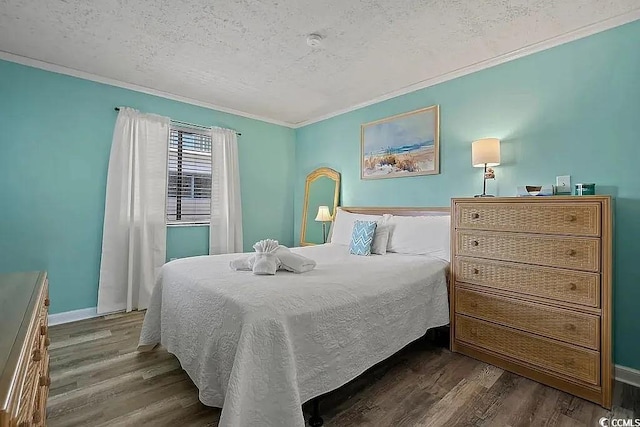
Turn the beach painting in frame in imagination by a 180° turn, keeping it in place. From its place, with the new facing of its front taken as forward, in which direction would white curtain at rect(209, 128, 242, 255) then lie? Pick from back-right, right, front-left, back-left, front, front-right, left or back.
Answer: back-left

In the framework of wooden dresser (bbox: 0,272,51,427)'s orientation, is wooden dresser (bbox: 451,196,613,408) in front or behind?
in front

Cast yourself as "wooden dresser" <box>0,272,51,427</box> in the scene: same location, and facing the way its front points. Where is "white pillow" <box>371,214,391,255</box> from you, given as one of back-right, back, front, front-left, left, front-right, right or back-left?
front

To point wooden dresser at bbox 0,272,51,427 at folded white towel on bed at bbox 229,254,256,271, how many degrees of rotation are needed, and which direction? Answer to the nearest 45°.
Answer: approximately 45° to its left

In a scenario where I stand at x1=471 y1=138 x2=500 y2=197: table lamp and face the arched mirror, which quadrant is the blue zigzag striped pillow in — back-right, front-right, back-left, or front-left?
front-left

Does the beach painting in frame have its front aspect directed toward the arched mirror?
no

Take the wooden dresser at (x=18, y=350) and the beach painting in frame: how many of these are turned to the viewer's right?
1

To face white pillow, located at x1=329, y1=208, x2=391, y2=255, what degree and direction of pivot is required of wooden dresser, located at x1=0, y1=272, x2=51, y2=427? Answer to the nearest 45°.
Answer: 0° — it already faces it

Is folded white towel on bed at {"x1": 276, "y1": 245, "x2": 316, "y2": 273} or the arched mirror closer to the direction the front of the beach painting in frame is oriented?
the folded white towel on bed

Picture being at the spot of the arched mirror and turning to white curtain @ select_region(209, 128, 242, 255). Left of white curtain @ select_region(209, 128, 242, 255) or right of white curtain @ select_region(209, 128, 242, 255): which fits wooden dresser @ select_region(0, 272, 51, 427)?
left

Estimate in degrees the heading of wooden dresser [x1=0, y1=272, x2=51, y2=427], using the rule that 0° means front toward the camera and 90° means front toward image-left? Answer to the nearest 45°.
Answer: approximately 270°

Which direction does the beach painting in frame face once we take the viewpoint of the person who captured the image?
facing the viewer and to the left of the viewer

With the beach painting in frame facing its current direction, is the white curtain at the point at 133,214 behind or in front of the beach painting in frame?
in front

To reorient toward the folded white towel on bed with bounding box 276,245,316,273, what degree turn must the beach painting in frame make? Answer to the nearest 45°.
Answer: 0° — it already faces it

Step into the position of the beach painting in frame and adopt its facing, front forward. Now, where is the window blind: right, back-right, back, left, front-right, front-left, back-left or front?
front-right

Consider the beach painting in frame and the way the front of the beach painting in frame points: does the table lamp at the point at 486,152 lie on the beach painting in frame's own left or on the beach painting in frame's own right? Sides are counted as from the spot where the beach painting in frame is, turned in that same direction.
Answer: on the beach painting in frame's own left

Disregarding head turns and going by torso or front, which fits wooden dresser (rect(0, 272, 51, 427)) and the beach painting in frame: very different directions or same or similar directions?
very different directions

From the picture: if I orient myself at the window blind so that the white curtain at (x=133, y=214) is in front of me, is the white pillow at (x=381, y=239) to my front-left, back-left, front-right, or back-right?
back-left
